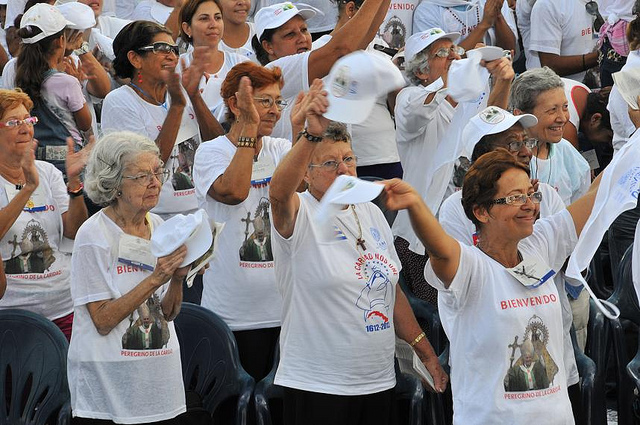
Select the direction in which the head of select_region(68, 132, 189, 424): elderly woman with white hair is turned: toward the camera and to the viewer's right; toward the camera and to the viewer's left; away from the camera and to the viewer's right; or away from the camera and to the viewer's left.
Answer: toward the camera and to the viewer's right

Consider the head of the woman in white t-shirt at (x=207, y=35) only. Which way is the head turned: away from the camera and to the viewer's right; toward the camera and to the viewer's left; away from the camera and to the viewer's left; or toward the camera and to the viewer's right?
toward the camera and to the viewer's right

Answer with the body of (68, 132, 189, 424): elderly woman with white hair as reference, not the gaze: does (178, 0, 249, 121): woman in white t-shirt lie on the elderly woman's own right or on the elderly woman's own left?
on the elderly woman's own left

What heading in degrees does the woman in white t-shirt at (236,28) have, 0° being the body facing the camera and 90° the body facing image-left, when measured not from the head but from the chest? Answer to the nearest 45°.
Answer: approximately 315°

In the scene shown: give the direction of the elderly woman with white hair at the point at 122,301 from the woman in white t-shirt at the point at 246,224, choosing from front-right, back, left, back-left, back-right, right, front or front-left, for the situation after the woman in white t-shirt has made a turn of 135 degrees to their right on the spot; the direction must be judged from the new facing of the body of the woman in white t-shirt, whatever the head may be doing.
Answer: front-left

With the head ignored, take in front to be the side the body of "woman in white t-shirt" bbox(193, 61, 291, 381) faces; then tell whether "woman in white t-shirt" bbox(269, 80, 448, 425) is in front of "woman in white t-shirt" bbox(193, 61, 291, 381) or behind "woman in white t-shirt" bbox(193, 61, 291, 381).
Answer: in front
